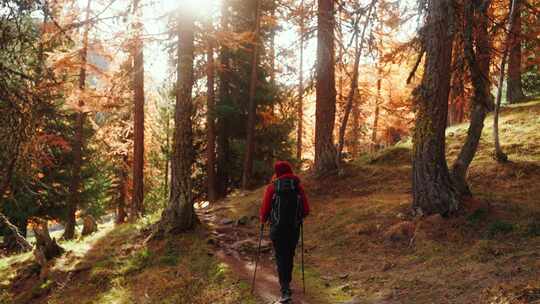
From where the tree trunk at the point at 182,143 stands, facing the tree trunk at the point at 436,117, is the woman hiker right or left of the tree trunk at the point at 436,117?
right

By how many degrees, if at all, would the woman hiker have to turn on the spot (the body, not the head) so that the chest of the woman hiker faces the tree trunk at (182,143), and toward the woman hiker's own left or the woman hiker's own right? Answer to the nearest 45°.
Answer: approximately 45° to the woman hiker's own left

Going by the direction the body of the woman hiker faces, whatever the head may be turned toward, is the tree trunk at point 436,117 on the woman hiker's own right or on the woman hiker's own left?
on the woman hiker's own right

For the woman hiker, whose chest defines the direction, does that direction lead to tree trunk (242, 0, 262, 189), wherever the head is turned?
yes

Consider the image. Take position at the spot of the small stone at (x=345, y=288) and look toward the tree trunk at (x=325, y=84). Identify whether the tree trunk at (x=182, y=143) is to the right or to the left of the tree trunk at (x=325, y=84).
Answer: left

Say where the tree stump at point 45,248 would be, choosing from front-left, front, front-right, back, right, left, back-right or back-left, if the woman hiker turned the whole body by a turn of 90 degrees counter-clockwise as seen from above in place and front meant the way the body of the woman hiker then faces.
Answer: front-right

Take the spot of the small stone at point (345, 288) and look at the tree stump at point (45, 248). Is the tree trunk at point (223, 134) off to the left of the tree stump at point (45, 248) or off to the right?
right

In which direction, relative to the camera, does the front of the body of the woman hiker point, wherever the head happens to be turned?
away from the camera

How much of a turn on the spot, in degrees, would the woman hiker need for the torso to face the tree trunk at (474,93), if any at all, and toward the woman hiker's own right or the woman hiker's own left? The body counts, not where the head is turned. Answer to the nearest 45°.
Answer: approximately 45° to the woman hiker's own right

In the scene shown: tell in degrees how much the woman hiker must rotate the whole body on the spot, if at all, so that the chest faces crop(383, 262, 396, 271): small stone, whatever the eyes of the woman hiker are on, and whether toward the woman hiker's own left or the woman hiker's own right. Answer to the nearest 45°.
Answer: approximately 45° to the woman hiker's own right
